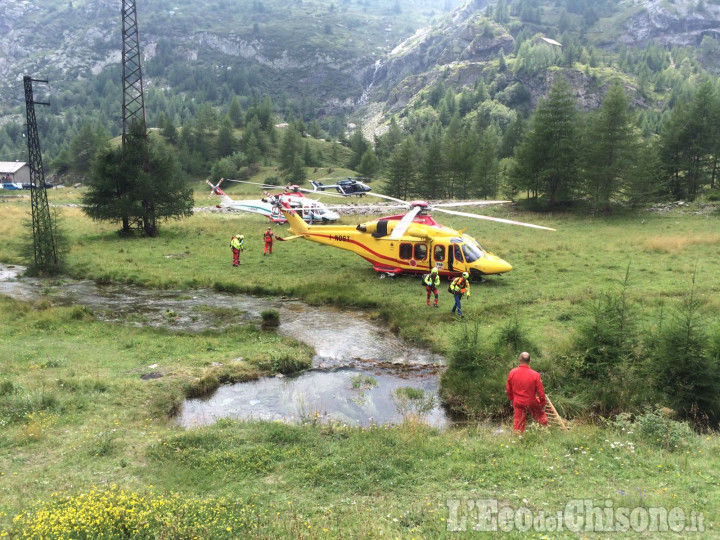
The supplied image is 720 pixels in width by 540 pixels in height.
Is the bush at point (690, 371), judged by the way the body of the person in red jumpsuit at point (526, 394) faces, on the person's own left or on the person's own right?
on the person's own right

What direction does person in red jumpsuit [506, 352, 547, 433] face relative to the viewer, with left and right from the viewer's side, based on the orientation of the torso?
facing away from the viewer

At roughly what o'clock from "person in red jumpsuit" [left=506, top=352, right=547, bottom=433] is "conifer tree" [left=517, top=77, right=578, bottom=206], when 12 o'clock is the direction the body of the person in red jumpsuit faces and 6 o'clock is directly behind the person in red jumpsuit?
The conifer tree is roughly at 12 o'clock from the person in red jumpsuit.

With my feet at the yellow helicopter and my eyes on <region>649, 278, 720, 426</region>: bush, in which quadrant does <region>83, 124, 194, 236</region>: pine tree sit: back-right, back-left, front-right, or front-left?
back-right

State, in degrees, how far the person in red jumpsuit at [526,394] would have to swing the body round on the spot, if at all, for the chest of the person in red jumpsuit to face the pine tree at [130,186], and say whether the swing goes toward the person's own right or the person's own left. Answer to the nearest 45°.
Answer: approximately 45° to the person's own left

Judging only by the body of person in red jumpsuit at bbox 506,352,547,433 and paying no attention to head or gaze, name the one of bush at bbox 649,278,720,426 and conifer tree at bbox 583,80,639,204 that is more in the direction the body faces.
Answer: the conifer tree

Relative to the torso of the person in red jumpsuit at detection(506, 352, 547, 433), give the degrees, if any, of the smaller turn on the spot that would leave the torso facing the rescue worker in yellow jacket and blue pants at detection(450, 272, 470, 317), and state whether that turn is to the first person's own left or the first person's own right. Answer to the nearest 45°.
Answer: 0° — they already face them

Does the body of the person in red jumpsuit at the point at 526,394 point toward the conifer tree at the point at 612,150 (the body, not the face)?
yes
